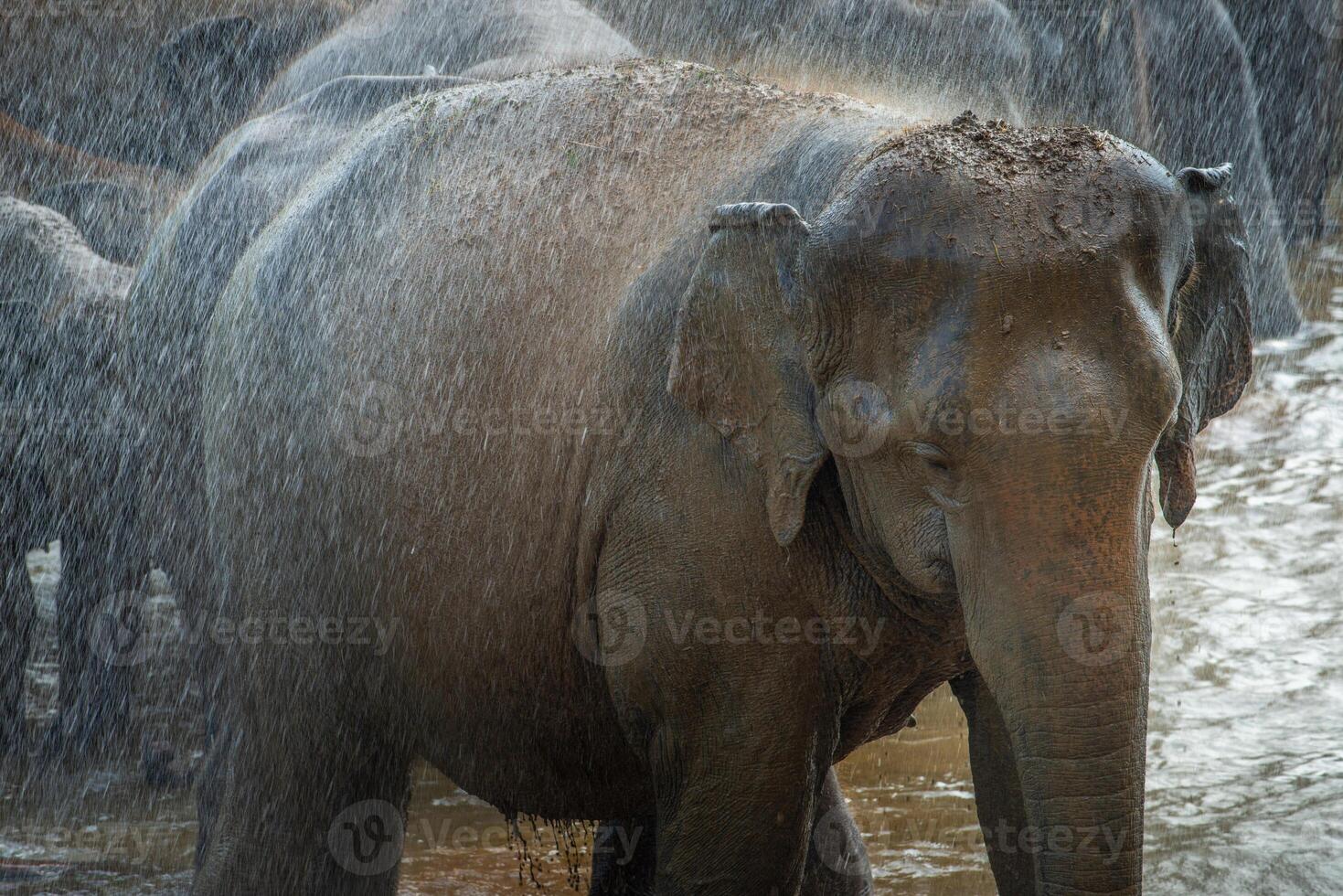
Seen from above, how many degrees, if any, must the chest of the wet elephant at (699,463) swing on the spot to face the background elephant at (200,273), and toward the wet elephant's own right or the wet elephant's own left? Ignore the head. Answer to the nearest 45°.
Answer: approximately 180°

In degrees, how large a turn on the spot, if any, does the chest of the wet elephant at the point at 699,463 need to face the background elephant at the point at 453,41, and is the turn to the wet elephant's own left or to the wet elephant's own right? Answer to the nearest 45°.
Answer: approximately 135° to the wet elephant's own left

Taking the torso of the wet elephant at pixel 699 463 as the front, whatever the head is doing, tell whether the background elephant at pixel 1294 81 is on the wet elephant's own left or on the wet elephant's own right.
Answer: on the wet elephant's own left

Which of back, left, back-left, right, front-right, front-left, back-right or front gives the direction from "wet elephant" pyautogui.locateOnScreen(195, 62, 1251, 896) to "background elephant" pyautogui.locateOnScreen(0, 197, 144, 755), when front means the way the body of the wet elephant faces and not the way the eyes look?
back

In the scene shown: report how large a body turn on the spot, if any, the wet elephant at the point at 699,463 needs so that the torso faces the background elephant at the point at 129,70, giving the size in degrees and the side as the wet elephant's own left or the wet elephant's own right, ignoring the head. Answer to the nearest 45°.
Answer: approximately 180°

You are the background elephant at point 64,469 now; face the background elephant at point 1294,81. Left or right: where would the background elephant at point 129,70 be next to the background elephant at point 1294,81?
left

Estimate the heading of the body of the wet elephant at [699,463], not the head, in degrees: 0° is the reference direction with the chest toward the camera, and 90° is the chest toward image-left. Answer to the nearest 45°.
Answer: approximately 315°

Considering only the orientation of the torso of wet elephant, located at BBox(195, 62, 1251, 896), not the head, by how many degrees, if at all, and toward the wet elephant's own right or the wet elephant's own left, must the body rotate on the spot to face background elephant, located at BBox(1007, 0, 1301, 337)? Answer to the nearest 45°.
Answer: approximately 135° to the wet elephant's own left

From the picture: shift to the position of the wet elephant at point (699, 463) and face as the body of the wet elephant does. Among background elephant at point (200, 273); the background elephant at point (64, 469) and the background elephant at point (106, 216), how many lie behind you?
3

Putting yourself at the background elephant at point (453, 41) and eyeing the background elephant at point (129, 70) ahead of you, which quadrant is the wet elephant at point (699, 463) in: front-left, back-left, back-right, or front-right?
back-left
